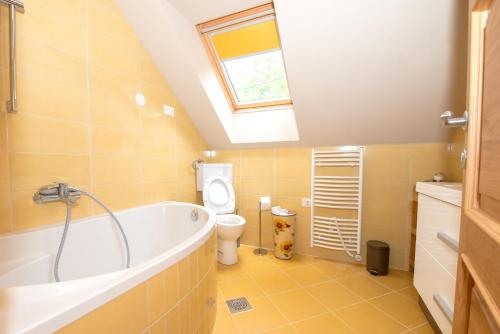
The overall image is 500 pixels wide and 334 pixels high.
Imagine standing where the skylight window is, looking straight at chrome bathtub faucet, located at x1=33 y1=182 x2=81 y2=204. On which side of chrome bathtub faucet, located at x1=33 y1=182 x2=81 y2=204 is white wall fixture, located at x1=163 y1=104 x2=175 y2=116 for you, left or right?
right

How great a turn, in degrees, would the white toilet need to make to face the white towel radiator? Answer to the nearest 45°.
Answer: approximately 45° to its left

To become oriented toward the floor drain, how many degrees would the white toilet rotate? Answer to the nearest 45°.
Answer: approximately 45° to its right

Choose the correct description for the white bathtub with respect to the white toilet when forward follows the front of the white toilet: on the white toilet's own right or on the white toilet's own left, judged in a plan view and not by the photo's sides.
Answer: on the white toilet's own right

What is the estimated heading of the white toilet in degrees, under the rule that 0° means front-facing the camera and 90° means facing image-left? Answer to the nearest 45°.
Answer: approximately 315°

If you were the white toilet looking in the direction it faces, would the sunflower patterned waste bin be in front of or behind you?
in front

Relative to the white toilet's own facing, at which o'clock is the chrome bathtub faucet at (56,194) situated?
The chrome bathtub faucet is roughly at 3 o'clock from the white toilet.

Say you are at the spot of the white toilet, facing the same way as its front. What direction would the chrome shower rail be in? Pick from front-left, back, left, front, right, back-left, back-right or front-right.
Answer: right
